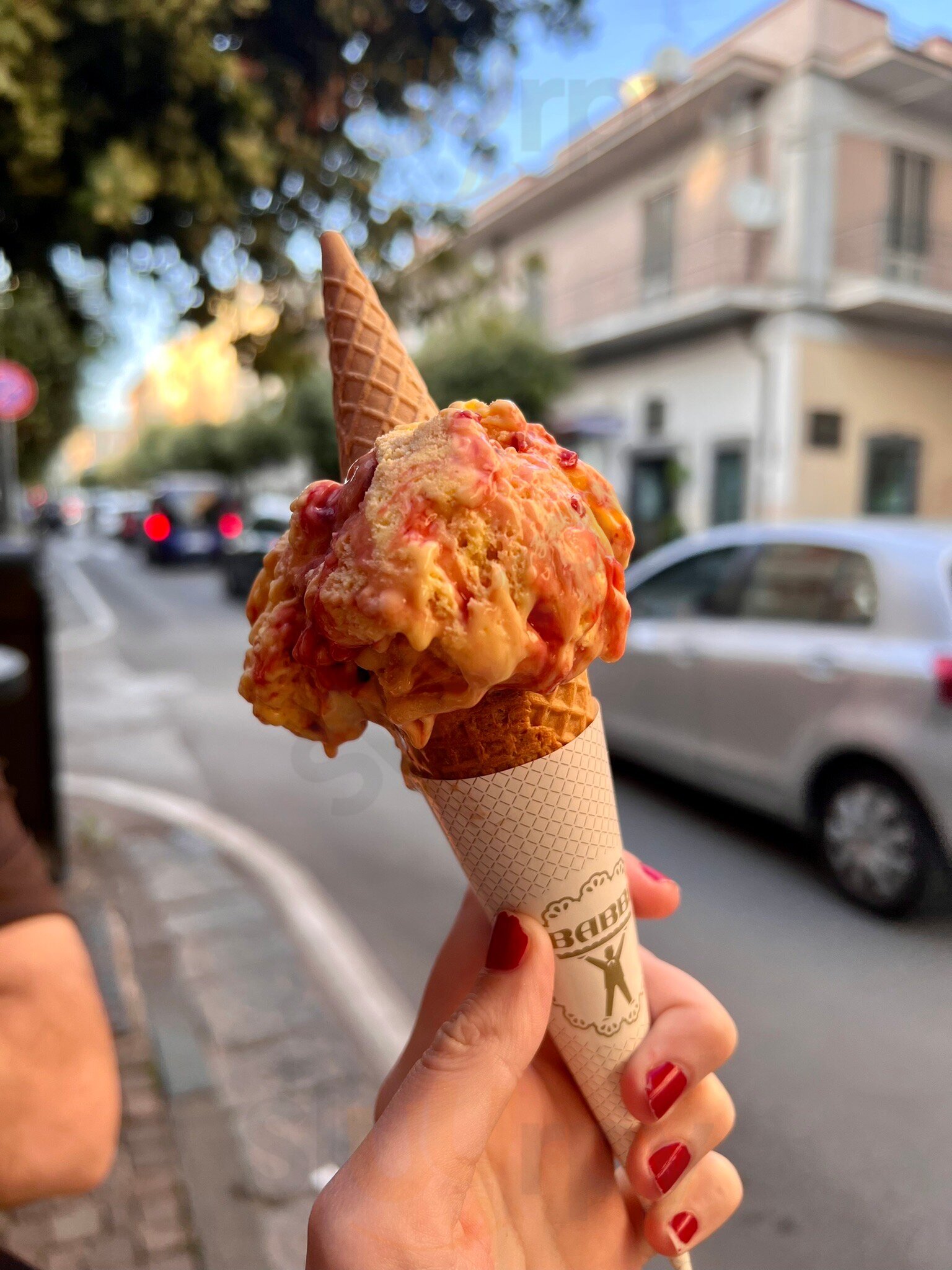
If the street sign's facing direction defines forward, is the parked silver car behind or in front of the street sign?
in front

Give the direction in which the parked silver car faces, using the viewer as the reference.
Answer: facing away from the viewer and to the left of the viewer

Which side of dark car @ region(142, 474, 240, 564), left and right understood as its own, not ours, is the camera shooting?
back

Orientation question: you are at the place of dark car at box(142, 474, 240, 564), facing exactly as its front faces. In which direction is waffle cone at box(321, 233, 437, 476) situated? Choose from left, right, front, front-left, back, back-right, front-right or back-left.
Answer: back

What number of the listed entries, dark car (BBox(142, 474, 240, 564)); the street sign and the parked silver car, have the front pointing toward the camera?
1

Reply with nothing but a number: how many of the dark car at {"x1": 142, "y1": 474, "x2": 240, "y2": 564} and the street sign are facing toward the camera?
1

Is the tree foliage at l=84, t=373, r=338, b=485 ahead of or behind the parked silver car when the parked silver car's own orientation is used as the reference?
ahead

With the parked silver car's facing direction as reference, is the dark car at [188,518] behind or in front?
in front

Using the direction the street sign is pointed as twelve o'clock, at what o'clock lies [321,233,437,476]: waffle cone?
The waffle cone is roughly at 12 o'clock from the street sign.

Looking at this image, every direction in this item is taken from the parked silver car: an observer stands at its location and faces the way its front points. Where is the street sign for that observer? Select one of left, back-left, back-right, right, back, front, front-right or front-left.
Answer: front

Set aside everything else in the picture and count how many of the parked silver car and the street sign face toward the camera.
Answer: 1
